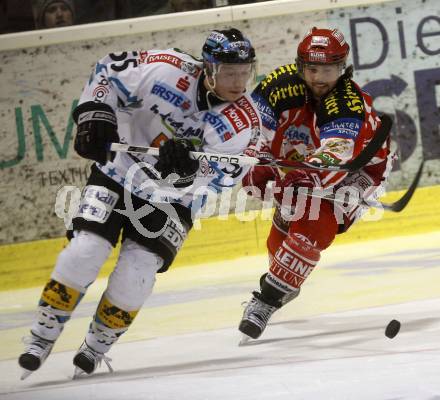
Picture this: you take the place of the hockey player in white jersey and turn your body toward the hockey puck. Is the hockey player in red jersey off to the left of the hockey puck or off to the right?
left

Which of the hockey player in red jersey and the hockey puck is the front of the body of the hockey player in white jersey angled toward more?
the hockey puck

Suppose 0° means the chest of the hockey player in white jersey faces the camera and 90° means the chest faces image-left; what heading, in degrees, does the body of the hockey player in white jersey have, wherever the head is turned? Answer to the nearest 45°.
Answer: approximately 315°

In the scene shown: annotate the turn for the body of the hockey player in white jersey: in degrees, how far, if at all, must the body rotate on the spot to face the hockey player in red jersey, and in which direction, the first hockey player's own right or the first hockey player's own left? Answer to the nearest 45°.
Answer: approximately 90° to the first hockey player's own left

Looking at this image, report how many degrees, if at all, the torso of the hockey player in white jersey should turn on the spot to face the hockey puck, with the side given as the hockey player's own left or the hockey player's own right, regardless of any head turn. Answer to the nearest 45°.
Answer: approximately 45° to the hockey player's own left
